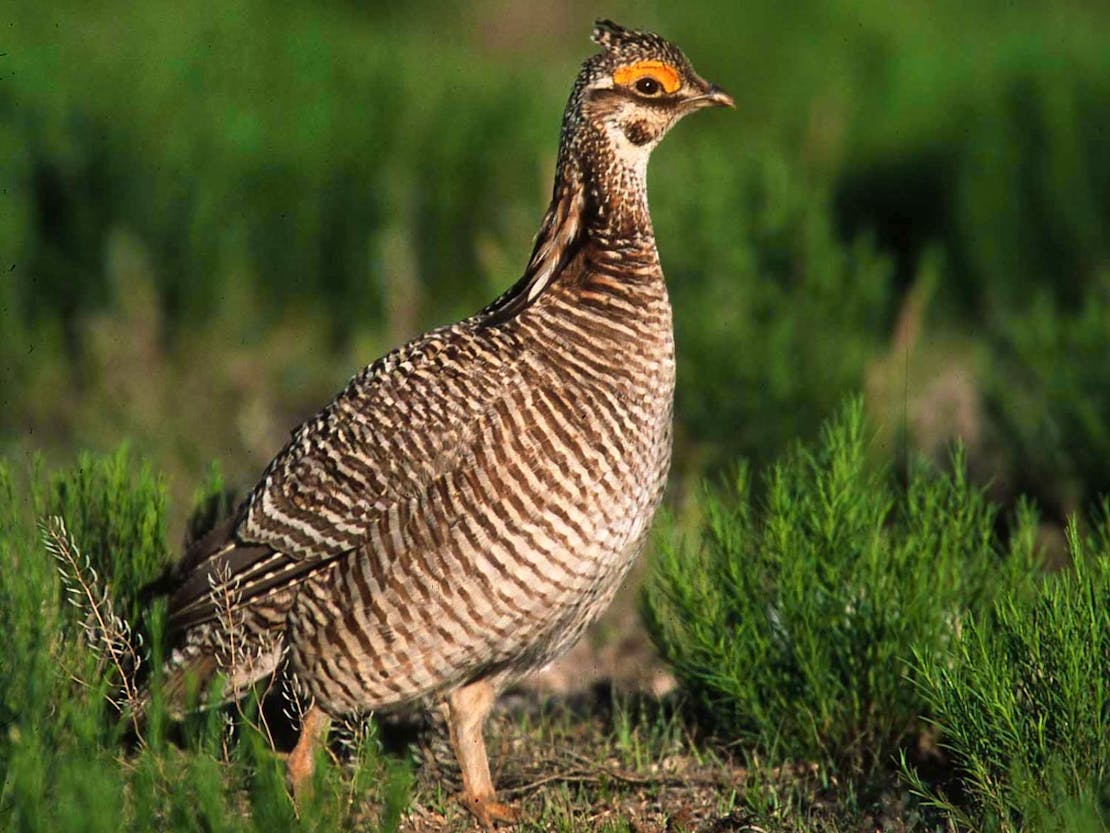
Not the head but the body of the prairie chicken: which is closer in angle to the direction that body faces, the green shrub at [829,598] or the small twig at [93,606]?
the green shrub

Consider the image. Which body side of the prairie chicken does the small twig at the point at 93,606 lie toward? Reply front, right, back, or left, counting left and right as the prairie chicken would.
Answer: back

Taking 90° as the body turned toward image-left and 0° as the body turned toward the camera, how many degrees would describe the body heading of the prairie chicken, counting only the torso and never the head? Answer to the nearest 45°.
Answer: approximately 270°

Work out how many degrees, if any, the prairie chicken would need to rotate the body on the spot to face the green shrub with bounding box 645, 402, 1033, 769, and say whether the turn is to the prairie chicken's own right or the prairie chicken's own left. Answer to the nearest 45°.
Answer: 0° — it already faces it
